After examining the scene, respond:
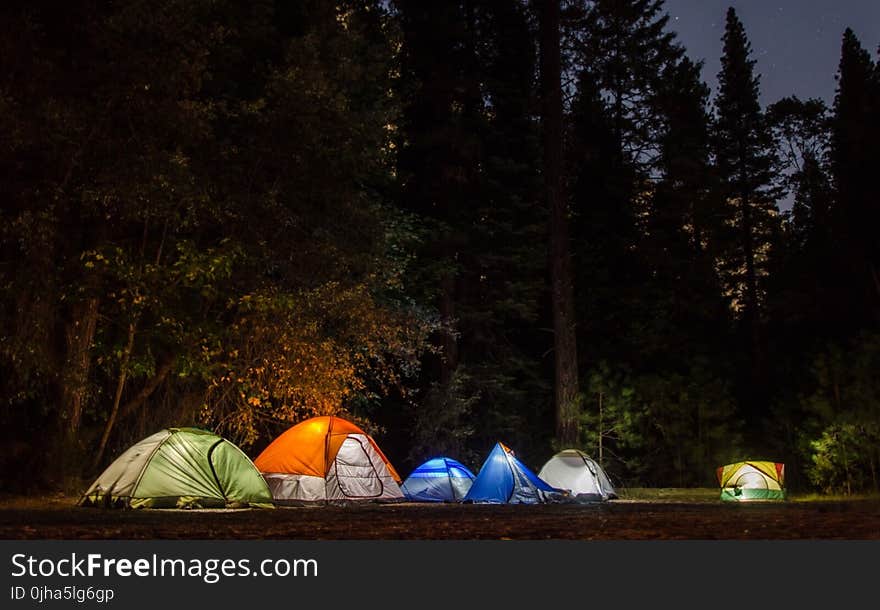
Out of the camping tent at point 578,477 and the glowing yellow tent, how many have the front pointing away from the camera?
0

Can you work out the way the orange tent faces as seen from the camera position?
facing the viewer and to the right of the viewer

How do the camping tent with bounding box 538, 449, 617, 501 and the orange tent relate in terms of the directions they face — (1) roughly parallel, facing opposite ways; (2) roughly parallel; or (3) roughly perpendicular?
roughly parallel

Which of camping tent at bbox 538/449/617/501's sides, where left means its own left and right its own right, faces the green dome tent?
right

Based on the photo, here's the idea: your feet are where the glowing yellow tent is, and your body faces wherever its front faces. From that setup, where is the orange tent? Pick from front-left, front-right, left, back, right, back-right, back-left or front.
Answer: front-right

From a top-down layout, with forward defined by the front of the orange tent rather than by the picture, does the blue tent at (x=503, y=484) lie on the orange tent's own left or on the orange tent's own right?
on the orange tent's own left

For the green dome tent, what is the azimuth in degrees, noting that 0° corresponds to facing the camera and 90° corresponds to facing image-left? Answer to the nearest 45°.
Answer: approximately 315°

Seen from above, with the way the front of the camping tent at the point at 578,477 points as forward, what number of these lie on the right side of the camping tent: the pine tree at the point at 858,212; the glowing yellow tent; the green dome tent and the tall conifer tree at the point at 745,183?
1

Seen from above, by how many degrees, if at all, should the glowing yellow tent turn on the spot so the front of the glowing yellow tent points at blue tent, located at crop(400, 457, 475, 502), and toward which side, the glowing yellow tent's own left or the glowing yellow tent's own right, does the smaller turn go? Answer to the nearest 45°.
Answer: approximately 45° to the glowing yellow tent's own right

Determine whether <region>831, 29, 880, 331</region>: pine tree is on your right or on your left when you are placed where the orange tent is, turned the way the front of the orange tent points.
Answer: on your left

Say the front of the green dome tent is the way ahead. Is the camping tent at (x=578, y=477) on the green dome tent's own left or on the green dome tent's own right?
on the green dome tent's own left

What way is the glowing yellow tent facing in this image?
toward the camera

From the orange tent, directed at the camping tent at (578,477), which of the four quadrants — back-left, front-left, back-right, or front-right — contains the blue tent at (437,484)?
front-left
